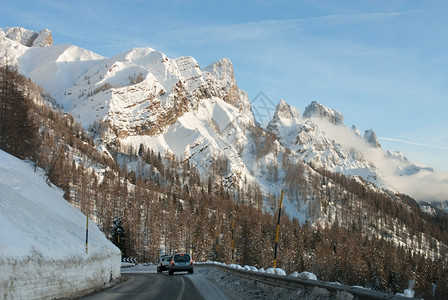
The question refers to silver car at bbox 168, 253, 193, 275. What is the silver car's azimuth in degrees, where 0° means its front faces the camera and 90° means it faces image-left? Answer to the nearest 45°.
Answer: approximately 180°
